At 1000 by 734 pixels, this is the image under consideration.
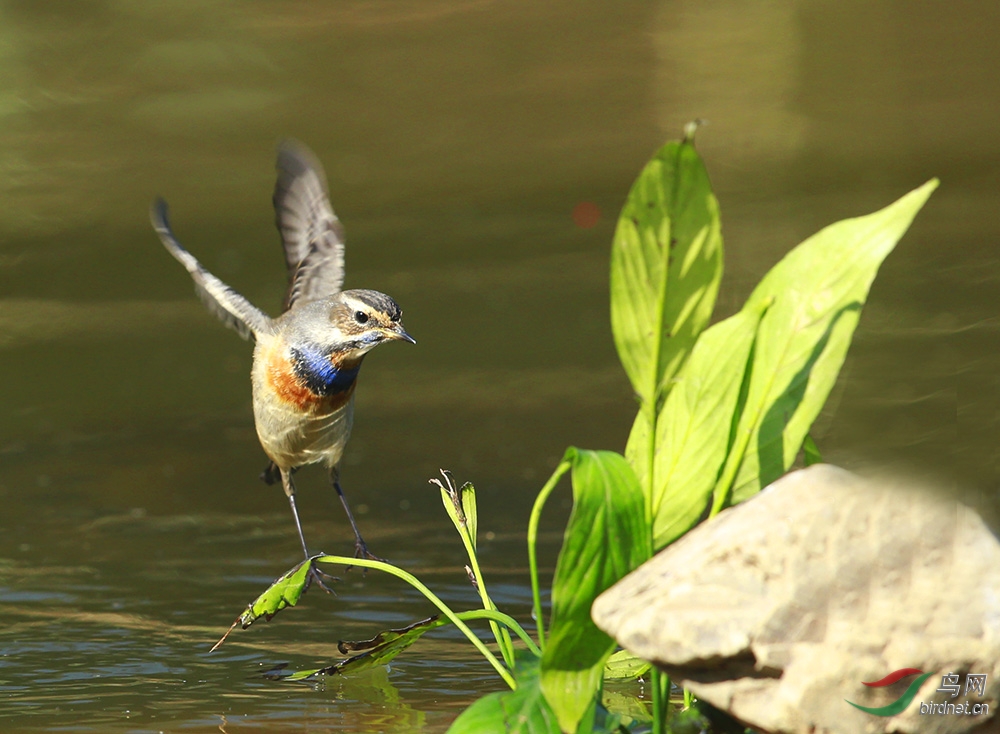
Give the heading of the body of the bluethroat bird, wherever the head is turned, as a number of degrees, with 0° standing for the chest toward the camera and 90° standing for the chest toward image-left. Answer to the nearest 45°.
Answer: approximately 315°
